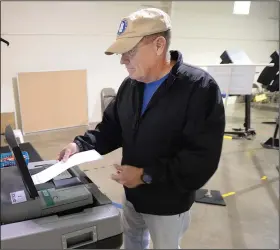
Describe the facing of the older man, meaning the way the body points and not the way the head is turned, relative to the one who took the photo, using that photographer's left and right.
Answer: facing the viewer and to the left of the viewer

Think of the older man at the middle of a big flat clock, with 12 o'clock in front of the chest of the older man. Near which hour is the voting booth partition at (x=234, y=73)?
The voting booth partition is roughly at 5 o'clock from the older man.

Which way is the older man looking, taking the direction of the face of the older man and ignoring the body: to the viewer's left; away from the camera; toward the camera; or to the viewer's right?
to the viewer's left

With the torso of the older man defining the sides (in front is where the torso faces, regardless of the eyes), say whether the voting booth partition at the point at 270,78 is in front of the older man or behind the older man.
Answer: behind
